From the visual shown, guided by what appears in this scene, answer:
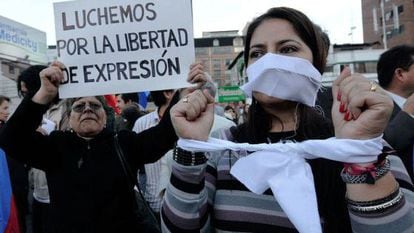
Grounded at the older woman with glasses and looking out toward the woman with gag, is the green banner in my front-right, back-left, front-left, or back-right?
back-left

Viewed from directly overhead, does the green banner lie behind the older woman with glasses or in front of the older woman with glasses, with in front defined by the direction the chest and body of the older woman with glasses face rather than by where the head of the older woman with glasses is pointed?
behind

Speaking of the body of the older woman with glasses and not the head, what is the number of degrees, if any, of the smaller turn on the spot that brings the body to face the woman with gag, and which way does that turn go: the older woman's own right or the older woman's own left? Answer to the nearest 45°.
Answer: approximately 45° to the older woman's own left

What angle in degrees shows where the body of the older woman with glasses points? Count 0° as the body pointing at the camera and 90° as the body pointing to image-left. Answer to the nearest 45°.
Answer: approximately 0°

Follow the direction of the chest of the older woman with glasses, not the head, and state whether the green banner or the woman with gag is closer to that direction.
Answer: the woman with gag
